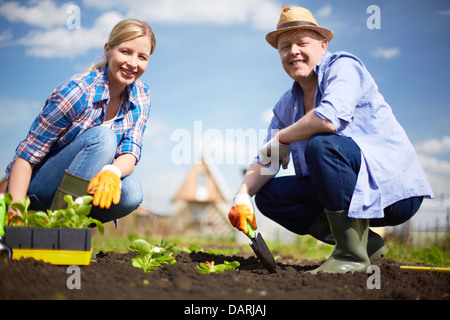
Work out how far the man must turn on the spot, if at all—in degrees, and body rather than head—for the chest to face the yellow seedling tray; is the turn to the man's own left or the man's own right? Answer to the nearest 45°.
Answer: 0° — they already face it

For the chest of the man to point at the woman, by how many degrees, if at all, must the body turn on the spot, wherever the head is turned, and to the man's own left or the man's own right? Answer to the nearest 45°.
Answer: approximately 45° to the man's own right

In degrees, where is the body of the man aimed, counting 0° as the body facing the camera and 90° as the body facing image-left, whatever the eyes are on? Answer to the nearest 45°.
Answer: approximately 45°

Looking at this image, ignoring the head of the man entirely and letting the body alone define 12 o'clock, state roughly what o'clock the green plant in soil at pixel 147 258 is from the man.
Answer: The green plant in soil is roughly at 1 o'clock from the man.

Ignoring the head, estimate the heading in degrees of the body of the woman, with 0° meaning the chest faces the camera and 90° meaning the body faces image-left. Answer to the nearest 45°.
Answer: approximately 315°
